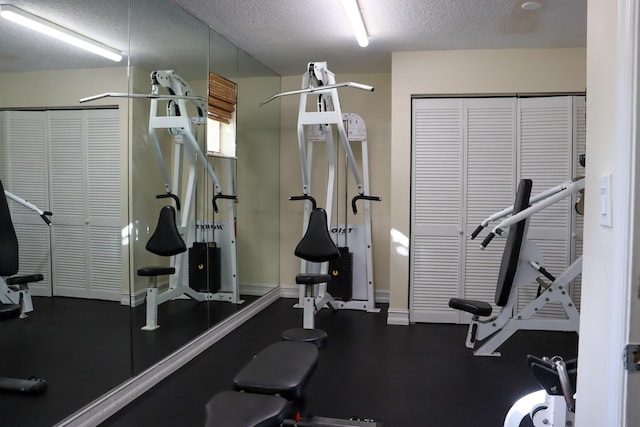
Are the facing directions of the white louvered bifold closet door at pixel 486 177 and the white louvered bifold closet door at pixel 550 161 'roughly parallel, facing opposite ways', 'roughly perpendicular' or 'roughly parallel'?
roughly parallel

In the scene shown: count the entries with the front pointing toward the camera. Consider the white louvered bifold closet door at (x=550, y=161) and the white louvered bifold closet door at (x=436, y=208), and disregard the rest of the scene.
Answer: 2

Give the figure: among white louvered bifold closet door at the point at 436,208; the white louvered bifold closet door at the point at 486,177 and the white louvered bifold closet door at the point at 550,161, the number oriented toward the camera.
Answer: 3

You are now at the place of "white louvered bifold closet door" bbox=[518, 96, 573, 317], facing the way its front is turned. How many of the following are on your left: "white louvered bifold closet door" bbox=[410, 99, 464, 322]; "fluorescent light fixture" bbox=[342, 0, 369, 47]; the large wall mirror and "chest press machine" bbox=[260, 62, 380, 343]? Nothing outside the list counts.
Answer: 0

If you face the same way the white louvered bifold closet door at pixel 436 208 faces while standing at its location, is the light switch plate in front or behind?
in front

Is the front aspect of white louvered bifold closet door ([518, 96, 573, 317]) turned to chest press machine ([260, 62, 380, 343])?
no

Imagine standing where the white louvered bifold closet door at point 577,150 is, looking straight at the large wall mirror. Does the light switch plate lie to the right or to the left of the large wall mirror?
left

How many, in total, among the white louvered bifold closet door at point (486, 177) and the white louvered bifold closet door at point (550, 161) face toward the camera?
2

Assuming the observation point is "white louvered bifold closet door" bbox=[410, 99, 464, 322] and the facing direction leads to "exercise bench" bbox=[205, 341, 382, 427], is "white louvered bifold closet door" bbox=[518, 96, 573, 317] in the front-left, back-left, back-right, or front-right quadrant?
back-left

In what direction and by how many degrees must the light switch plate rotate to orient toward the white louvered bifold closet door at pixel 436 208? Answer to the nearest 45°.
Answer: approximately 90° to its right

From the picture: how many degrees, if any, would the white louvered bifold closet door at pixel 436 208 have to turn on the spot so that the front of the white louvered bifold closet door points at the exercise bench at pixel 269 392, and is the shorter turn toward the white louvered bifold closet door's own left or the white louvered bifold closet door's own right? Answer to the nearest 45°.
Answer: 0° — it already faces it

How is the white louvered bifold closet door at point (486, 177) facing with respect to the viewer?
toward the camera

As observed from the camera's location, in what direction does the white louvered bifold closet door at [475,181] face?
facing the viewer

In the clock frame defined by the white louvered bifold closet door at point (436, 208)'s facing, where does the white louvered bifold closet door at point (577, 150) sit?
the white louvered bifold closet door at point (577, 150) is roughly at 9 o'clock from the white louvered bifold closet door at point (436, 208).
